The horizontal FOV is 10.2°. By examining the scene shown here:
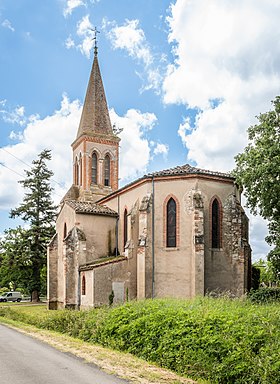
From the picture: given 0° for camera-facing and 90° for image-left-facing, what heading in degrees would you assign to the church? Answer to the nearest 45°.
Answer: approximately 135°

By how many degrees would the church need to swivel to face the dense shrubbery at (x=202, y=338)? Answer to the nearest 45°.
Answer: approximately 135° to its left
